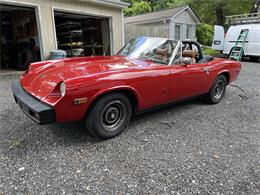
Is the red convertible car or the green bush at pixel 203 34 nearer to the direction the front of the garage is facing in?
the red convertible car

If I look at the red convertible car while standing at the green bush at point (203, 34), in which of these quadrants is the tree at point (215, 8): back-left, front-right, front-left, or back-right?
back-left

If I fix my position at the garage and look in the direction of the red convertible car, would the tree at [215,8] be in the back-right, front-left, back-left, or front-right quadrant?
back-left

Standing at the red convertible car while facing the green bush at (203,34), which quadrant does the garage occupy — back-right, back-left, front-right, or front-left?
front-left

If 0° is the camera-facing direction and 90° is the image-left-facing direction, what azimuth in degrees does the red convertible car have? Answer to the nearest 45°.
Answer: approximately 45°

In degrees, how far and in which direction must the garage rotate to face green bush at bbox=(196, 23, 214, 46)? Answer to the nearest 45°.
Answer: approximately 90° to its left

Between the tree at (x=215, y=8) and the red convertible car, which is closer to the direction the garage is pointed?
the red convertible car

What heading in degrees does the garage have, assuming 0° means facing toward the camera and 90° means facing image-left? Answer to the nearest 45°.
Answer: approximately 315°

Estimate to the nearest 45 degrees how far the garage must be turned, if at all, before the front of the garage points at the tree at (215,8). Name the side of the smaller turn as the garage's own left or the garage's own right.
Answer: approximately 90° to the garage's own left

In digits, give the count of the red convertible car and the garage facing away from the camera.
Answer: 0

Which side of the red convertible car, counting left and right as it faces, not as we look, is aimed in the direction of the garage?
right
